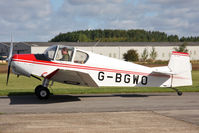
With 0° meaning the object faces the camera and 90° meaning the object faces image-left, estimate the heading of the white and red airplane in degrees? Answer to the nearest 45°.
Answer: approximately 90°
